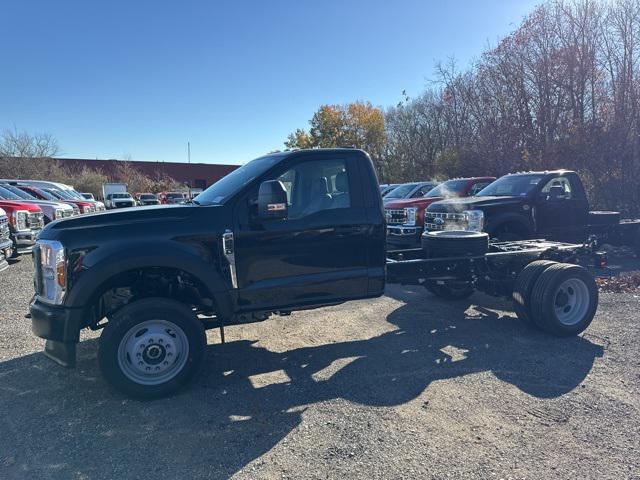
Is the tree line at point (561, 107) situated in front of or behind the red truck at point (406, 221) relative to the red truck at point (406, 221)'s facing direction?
behind

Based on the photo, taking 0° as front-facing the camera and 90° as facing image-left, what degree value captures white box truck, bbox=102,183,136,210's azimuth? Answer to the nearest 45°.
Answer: approximately 315°

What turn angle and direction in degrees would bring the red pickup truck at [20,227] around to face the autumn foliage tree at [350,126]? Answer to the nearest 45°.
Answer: approximately 90° to its left

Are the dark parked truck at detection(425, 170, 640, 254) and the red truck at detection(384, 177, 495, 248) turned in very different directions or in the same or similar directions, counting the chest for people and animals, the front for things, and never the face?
same or similar directions

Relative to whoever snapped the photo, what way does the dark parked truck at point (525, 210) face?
facing the viewer and to the left of the viewer

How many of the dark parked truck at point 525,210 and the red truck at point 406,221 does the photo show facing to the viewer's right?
0

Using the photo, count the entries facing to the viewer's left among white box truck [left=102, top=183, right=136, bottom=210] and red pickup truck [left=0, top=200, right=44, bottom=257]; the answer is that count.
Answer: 0

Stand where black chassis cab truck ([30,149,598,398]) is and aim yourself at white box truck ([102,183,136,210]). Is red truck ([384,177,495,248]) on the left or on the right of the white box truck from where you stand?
right

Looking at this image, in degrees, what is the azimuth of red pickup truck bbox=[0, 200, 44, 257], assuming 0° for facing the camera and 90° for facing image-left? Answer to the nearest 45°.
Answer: approximately 315°

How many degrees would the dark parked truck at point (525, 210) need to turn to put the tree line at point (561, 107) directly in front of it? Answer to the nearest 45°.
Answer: approximately 135° to its right

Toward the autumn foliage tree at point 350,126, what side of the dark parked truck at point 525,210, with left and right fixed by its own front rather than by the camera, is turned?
right

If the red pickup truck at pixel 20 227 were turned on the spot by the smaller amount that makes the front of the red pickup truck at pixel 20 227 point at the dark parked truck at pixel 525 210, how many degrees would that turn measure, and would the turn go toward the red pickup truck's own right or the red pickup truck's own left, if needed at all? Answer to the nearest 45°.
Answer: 0° — it already faces it

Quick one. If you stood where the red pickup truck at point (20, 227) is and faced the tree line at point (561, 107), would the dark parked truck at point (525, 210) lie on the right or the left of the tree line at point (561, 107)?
right

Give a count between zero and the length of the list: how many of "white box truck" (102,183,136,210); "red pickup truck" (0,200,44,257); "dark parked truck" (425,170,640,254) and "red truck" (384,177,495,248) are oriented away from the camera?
0

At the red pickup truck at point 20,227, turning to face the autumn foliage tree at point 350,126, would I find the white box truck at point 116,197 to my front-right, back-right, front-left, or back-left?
front-left
